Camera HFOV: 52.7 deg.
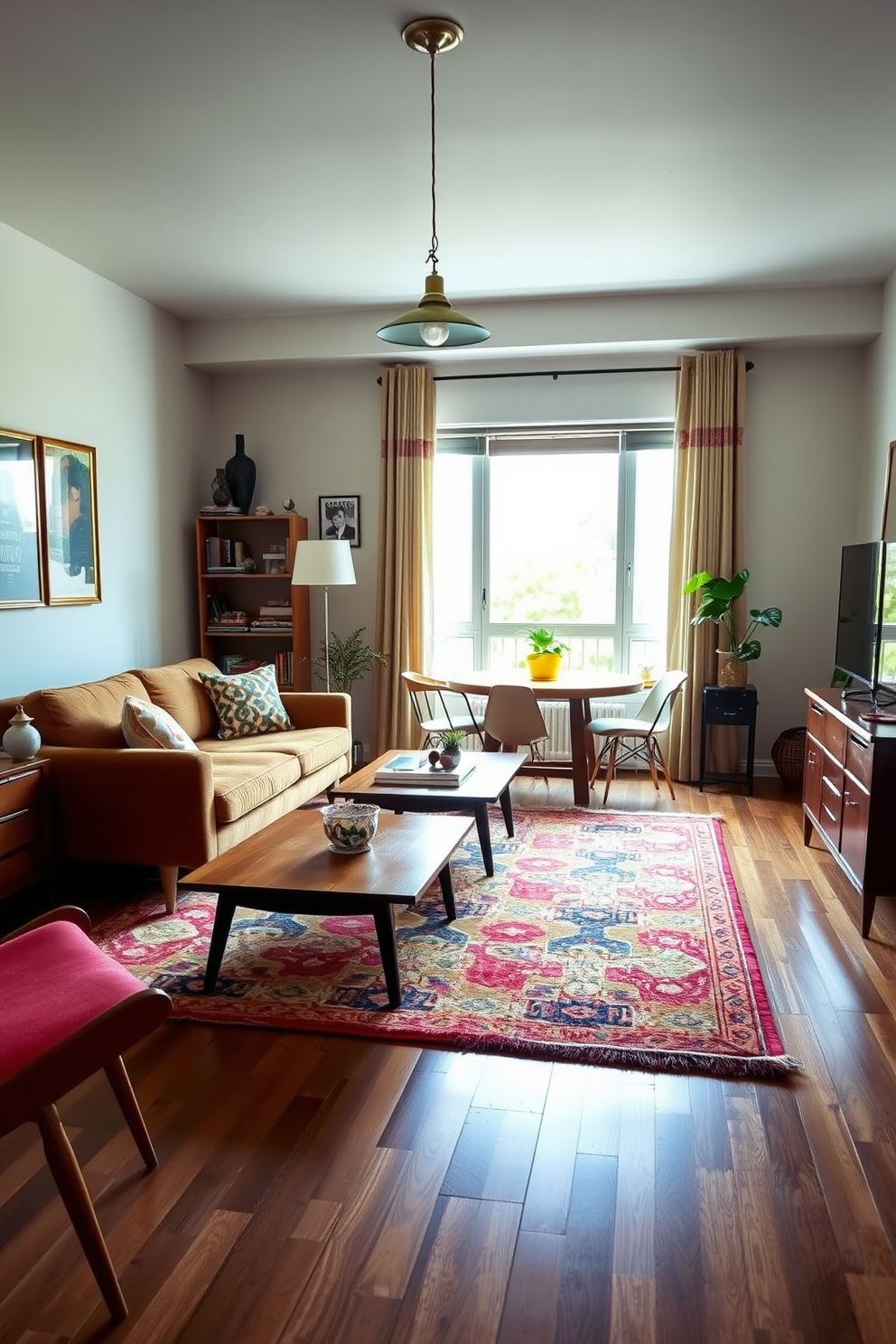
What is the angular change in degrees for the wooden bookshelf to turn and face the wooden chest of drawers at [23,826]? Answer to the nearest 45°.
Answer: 0° — it already faces it

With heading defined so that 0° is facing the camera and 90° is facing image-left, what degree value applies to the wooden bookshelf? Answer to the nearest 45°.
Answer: approximately 0°

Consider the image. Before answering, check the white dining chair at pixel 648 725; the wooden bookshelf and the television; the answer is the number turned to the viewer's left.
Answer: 2

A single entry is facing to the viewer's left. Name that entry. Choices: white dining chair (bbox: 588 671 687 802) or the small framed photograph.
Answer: the white dining chair

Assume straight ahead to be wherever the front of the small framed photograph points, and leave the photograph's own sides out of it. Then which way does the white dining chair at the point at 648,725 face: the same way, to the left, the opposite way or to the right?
to the right

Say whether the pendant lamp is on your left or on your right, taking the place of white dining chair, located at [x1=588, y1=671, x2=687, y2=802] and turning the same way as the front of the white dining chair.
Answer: on your left

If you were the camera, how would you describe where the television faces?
facing to the left of the viewer

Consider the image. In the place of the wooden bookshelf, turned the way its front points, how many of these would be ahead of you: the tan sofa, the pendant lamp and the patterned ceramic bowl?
3

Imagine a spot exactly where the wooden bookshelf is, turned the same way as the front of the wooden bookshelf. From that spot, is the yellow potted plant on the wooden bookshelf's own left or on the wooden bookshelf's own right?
on the wooden bookshelf's own left

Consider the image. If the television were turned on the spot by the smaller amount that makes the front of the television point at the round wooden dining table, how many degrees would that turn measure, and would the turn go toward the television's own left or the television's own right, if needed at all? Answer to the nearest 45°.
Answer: approximately 45° to the television's own right

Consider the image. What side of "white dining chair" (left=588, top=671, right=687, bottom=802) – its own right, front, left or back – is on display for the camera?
left

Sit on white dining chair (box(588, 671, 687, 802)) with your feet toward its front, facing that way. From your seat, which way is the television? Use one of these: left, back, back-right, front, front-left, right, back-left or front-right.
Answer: back-left

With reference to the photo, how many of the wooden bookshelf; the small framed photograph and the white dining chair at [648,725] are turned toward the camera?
2
